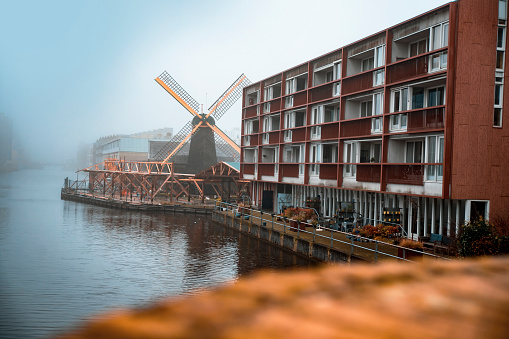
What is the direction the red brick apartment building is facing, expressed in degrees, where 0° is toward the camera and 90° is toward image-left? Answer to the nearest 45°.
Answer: approximately 45°

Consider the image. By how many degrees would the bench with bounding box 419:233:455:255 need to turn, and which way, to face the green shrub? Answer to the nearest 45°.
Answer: approximately 45° to its left

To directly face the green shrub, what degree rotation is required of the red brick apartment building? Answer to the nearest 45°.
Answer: approximately 45° to its left
